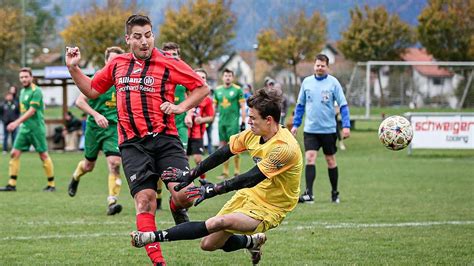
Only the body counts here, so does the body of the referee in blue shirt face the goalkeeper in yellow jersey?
yes

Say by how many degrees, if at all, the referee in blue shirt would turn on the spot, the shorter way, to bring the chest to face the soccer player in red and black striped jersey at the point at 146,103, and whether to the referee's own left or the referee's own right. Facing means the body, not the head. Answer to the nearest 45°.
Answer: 0° — they already face them

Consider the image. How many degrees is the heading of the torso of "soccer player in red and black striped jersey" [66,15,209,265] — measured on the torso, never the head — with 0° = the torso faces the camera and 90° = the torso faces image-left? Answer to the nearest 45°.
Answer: approximately 0°

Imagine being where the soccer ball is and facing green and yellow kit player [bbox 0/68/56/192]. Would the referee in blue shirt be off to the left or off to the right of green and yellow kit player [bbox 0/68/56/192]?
right

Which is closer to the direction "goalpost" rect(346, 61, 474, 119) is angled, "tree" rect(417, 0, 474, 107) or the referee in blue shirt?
the referee in blue shirt

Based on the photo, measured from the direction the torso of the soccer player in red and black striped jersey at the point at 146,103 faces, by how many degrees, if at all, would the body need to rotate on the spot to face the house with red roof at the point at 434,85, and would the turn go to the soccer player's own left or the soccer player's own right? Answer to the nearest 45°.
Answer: approximately 135° to the soccer player's own left

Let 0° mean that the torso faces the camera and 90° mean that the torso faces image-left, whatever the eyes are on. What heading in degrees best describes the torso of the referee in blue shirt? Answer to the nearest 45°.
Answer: approximately 0°

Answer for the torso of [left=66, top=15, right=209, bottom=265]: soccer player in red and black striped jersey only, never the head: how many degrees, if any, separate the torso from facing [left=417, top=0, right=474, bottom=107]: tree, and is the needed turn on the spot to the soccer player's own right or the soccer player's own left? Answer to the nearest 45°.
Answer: approximately 135° to the soccer player's own left
